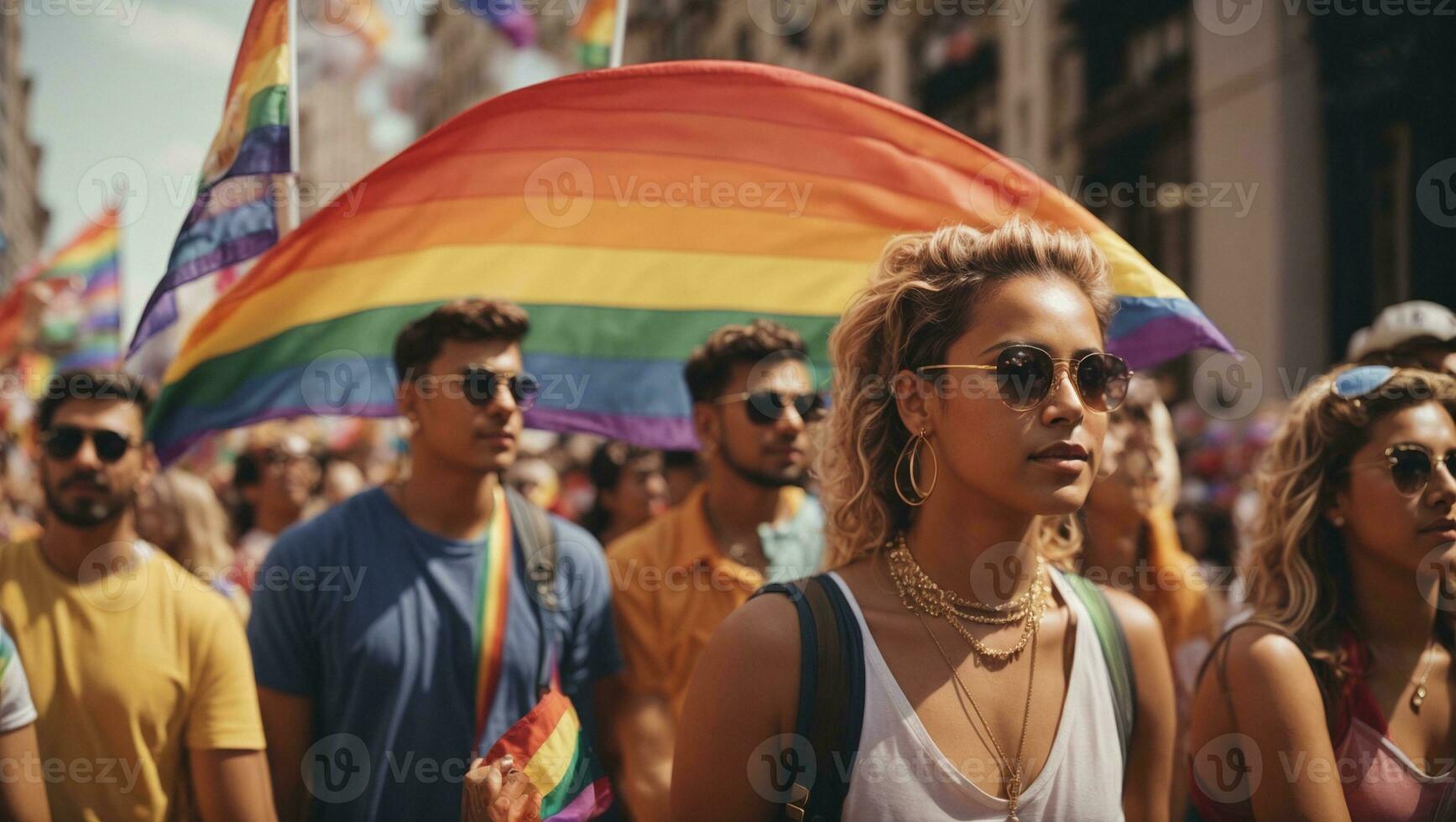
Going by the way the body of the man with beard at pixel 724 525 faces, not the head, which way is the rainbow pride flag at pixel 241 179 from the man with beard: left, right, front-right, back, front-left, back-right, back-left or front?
back-right

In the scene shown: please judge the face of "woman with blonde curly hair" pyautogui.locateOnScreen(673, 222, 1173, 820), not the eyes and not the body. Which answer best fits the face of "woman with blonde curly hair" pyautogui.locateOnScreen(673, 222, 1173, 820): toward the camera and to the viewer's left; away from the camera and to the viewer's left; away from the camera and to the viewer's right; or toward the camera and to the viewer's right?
toward the camera and to the viewer's right

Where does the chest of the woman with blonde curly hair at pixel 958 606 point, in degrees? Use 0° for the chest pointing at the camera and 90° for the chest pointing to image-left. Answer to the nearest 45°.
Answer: approximately 315°

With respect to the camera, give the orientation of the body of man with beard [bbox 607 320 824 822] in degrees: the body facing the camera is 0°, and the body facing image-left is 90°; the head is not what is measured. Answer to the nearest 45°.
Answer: approximately 315°

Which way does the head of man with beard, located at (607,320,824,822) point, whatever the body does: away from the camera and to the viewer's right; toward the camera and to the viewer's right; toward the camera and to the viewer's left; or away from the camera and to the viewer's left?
toward the camera and to the viewer's right

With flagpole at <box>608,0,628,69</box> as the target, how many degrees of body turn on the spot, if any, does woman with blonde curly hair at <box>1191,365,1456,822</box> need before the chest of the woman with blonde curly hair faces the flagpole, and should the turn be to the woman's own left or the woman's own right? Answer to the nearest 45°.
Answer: approximately 135° to the woman's own right

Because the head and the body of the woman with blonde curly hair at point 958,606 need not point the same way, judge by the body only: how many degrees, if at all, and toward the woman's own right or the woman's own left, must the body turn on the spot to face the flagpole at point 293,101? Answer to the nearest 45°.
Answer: approximately 180°
